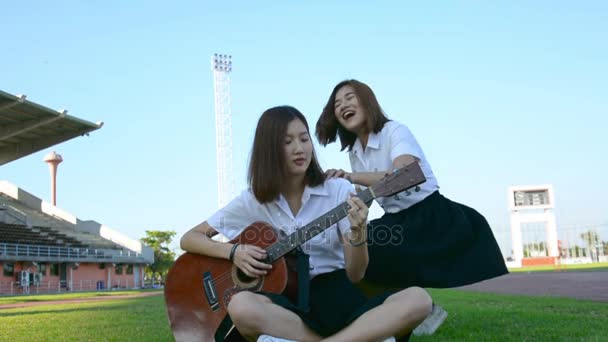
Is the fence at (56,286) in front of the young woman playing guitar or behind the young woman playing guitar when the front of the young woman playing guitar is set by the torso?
behind

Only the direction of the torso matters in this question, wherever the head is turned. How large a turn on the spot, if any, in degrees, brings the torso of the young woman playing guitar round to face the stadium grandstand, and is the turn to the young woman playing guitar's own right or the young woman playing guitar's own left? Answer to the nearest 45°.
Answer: approximately 135° to the young woman playing guitar's own right

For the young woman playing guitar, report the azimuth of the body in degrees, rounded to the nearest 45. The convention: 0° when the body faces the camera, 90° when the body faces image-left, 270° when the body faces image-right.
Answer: approximately 0°
